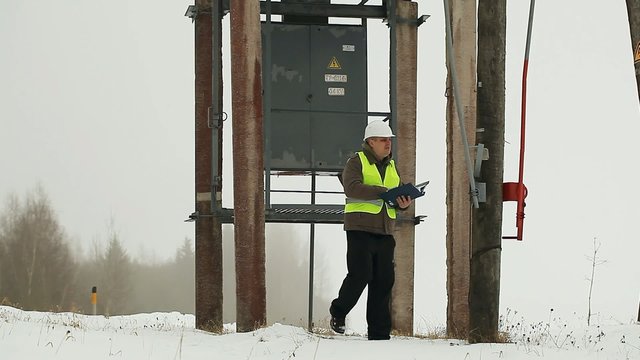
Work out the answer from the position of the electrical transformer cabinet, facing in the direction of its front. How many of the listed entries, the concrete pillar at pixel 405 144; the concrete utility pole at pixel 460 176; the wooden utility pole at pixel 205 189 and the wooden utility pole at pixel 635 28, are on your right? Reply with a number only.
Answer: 1

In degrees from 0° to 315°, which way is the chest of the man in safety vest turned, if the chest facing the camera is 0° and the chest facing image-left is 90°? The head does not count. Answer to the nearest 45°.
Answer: approximately 315°

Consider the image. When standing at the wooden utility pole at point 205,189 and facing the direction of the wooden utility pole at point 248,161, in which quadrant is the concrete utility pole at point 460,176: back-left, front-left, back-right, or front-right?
front-left

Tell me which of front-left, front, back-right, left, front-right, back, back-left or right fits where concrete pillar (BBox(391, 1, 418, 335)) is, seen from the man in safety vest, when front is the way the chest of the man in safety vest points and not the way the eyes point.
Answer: back-left

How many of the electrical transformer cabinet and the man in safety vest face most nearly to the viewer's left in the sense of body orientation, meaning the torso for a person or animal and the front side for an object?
0

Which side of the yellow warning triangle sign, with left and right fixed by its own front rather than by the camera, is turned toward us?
front

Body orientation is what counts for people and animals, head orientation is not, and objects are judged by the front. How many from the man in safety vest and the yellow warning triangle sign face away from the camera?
0

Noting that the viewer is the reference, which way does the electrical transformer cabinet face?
facing the viewer

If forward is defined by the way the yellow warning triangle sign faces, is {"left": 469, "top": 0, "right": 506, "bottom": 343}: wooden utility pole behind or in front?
in front

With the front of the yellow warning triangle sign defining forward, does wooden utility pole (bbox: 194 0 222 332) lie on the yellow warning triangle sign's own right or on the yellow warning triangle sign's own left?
on the yellow warning triangle sign's own right

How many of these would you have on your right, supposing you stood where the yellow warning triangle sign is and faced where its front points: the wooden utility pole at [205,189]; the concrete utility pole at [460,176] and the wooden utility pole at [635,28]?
1

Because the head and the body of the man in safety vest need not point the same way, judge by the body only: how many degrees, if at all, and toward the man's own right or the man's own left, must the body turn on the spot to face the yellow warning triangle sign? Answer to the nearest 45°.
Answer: approximately 135° to the man's own left
